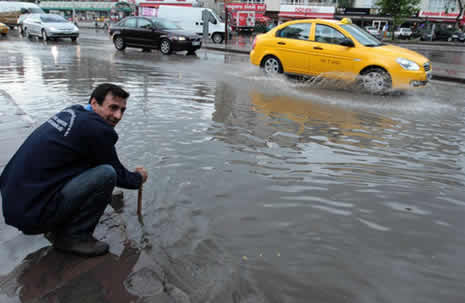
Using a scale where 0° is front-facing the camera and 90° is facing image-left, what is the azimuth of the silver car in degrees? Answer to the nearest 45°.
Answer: approximately 315°

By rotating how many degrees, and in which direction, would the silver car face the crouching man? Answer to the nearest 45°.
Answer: approximately 45° to its right

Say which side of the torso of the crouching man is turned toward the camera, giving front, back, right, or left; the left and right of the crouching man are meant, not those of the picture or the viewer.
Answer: right

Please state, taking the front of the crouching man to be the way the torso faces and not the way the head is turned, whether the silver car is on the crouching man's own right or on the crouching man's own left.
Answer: on the crouching man's own left

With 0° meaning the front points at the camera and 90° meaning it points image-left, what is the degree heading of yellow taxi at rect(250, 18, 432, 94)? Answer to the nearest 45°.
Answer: approximately 315°

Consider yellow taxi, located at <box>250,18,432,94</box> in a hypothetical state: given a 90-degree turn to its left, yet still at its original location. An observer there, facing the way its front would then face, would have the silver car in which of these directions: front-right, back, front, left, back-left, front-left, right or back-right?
left

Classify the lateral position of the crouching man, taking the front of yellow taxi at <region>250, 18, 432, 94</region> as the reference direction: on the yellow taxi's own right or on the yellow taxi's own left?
on the yellow taxi's own right
